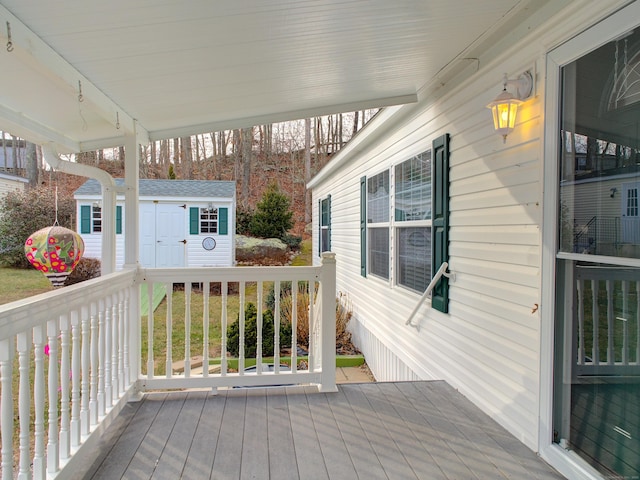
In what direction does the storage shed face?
toward the camera

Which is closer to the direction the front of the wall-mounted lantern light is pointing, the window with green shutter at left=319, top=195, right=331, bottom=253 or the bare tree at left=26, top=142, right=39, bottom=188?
the bare tree

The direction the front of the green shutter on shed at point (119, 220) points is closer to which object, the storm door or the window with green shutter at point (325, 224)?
the storm door

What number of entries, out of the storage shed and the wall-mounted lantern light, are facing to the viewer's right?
0

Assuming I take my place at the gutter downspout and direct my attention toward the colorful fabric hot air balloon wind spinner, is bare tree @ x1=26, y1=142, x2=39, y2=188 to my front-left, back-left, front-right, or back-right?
front-right

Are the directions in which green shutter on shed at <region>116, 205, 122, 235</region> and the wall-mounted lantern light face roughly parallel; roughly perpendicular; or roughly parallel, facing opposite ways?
roughly perpendicular

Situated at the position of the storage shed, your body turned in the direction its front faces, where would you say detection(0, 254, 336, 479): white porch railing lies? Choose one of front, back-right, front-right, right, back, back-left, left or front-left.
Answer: front

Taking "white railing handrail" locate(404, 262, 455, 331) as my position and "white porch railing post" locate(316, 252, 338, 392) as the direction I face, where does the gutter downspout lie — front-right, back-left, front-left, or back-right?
front-right

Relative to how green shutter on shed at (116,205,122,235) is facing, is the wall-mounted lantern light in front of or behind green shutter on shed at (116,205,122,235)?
in front

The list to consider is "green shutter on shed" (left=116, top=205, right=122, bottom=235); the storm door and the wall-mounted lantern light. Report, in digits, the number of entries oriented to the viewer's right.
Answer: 0

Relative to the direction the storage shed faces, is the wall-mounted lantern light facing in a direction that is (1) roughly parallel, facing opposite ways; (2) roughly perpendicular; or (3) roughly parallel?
roughly perpendicular

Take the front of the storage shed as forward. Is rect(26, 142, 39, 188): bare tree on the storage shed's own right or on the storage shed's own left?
on the storage shed's own right

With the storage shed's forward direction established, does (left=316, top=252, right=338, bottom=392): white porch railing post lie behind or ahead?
ahead

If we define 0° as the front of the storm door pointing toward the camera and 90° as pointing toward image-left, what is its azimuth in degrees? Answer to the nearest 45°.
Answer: approximately 45°
